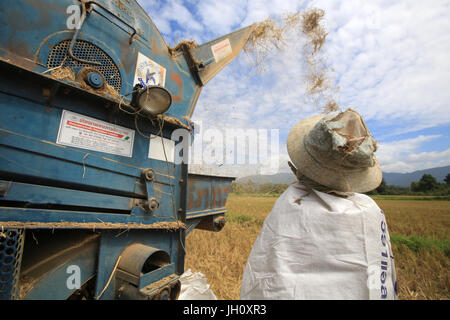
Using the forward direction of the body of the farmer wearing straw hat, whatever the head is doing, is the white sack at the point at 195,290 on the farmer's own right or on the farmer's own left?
on the farmer's own left

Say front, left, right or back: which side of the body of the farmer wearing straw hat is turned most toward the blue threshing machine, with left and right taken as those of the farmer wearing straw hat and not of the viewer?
left

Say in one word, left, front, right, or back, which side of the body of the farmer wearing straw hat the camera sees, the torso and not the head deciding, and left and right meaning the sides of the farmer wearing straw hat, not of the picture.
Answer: back
